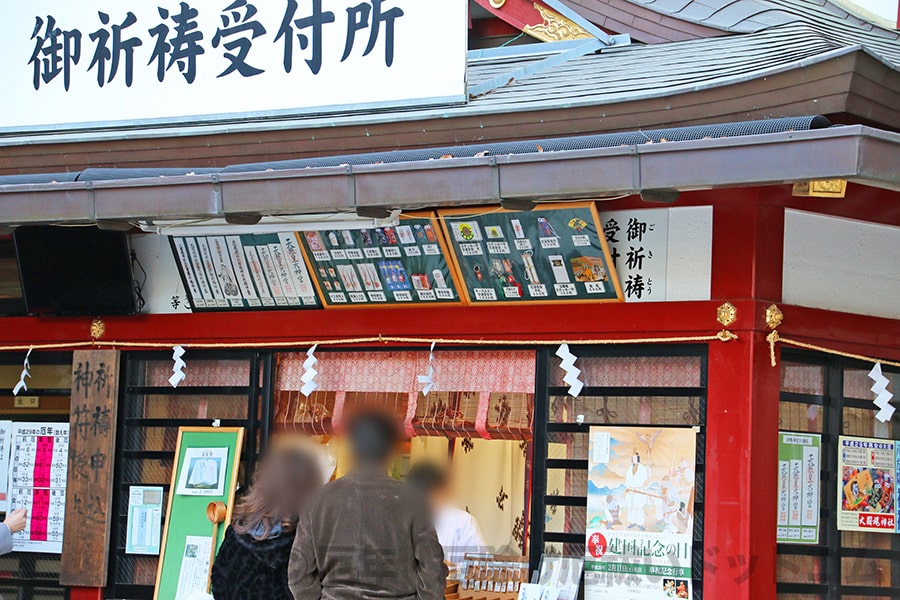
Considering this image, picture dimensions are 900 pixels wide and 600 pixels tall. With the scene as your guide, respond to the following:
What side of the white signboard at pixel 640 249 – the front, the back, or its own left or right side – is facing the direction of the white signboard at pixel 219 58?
right

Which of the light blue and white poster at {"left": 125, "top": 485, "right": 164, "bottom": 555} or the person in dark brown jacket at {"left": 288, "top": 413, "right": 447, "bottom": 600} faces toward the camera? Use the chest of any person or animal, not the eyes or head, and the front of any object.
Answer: the light blue and white poster

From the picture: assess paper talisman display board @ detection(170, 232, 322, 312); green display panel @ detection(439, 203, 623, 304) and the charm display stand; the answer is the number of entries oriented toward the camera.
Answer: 3

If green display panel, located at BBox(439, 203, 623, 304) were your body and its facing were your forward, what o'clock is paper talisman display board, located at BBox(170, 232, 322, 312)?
The paper talisman display board is roughly at 4 o'clock from the green display panel.

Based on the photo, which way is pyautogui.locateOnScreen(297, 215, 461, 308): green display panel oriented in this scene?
toward the camera

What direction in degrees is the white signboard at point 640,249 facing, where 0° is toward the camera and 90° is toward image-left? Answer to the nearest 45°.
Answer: approximately 0°

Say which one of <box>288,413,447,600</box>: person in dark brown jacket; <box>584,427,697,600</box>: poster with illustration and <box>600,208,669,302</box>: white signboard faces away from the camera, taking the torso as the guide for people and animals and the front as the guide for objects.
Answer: the person in dark brown jacket

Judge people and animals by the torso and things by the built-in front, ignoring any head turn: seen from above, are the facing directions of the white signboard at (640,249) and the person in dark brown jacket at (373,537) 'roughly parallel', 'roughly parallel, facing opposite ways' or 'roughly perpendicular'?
roughly parallel, facing opposite ways

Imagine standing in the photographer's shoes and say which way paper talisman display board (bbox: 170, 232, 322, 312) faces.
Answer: facing the viewer

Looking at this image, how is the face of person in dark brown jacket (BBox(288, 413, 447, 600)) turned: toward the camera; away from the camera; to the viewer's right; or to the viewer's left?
away from the camera

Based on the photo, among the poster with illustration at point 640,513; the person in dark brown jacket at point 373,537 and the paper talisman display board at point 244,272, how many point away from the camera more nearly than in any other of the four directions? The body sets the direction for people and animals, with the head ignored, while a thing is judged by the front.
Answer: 1

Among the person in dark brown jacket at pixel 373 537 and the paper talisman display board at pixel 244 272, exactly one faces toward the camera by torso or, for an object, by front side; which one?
the paper talisman display board

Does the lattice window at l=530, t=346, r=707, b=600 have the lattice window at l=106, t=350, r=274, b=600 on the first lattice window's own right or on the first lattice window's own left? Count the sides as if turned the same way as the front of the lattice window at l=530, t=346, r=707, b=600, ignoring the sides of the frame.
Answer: on the first lattice window's own right

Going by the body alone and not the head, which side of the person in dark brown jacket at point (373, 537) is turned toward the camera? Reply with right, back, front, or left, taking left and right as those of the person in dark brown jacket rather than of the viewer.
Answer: back

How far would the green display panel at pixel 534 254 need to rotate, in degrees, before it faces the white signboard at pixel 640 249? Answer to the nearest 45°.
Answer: approximately 90° to its left

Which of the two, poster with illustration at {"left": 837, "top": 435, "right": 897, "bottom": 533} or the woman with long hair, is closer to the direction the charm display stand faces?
the woman with long hair

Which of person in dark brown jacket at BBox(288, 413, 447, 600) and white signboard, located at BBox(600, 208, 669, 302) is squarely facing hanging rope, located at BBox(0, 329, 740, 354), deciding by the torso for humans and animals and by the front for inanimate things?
the person in dark brown jacket
